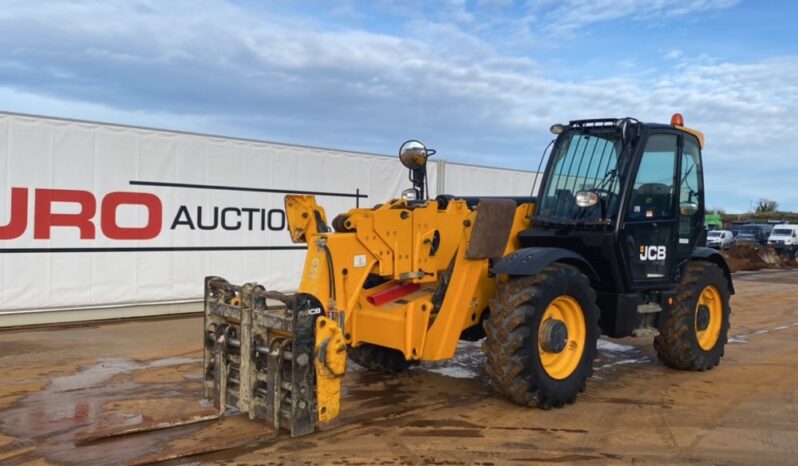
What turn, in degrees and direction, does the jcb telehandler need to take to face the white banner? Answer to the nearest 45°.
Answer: approximately 90° to its right

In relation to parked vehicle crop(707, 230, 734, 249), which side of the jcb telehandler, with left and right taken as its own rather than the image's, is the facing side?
back

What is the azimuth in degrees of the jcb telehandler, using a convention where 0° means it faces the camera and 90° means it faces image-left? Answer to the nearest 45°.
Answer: approximately 45°

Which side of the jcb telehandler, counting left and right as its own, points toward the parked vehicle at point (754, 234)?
back

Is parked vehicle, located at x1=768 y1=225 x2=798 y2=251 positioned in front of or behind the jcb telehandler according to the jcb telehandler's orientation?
behind
